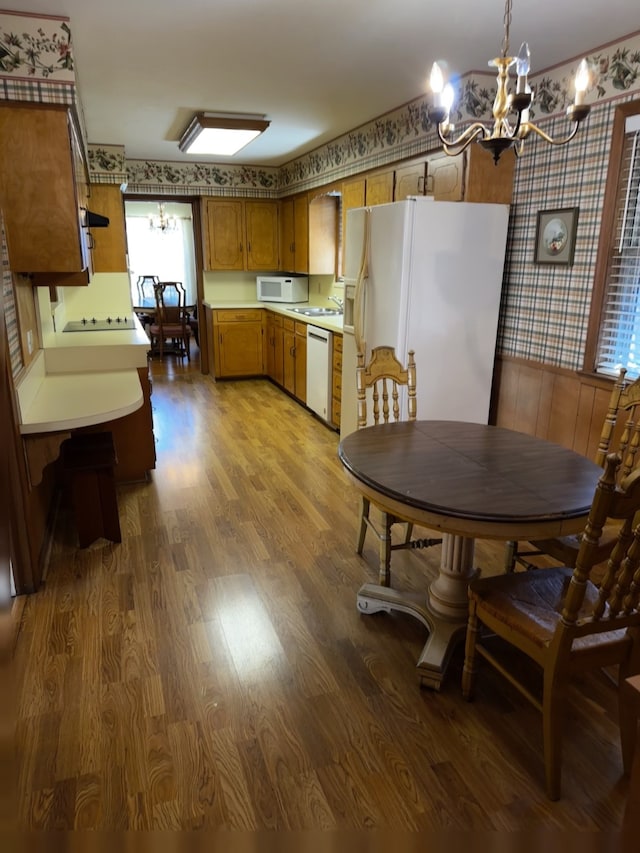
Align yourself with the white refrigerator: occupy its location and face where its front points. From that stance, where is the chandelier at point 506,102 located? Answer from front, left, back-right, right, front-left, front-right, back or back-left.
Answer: front-left

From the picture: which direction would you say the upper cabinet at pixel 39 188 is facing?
to the viewer's right

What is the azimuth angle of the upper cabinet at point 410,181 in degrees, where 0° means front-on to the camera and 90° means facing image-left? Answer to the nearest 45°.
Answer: approximately 45°

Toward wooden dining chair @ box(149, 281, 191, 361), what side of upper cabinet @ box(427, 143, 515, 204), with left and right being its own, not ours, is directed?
right

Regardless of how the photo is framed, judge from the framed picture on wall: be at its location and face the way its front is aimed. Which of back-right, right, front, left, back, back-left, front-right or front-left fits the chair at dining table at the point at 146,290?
right

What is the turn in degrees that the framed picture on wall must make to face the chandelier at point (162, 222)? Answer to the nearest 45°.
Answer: approximately 90° to its right

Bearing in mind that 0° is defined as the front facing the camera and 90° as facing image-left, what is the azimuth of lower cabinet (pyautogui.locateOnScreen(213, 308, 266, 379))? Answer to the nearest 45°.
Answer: approximately 0°

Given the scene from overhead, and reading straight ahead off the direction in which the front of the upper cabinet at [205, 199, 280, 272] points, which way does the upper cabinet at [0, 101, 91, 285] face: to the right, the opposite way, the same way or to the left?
to the left

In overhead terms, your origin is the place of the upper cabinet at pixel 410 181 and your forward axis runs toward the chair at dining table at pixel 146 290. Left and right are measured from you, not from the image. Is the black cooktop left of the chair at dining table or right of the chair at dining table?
left
